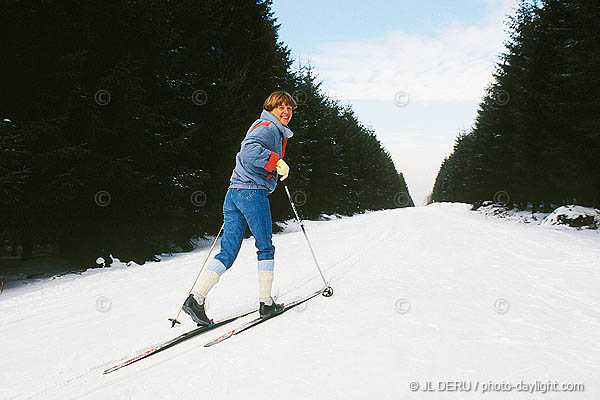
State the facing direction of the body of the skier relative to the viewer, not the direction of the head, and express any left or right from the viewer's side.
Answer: facing away from the viewer and to the right of the viewer
